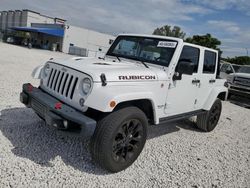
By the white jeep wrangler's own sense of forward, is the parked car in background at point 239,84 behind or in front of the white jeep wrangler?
behind

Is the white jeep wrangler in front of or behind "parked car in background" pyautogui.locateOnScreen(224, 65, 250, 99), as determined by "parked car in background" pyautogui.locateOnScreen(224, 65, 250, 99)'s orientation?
in front

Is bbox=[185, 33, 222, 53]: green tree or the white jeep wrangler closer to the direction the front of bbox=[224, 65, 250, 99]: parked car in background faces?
the white jeep wrangler

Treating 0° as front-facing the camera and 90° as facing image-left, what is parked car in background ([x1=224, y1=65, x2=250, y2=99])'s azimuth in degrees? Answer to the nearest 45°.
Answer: approximately 45°

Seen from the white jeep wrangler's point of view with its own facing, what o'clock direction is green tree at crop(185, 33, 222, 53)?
The green tree is roughly at 5 o'clock from the white jeep wrangler.

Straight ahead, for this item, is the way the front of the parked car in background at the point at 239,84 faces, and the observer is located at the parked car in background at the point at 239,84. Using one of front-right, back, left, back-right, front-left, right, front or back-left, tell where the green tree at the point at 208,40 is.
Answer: back-right

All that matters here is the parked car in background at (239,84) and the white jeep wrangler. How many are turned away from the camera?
0
